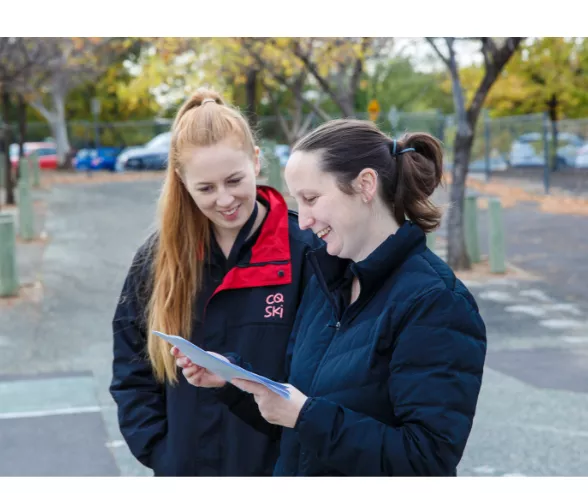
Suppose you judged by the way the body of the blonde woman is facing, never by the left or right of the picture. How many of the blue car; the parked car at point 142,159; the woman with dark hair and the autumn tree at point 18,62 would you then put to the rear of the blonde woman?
3

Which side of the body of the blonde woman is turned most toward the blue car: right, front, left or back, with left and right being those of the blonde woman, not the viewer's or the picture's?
back

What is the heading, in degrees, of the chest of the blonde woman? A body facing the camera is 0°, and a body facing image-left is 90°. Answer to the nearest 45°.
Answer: approximately 0°

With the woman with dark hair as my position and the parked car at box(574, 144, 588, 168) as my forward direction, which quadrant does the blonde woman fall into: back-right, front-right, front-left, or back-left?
front-left

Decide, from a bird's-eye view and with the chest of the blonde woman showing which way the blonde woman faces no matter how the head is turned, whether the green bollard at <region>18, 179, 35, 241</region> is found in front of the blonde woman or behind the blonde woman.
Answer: behind

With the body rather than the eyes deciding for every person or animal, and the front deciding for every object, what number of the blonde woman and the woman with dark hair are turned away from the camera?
0

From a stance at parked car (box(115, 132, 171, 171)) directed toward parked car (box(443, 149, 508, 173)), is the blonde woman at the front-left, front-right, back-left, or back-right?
front-right

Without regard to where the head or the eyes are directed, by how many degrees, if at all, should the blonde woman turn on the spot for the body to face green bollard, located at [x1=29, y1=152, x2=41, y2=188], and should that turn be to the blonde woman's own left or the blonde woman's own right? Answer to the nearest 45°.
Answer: approximately 180°

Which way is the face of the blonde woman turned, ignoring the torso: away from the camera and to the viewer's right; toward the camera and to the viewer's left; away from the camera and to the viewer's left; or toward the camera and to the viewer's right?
toward the camera and to the viewer's right

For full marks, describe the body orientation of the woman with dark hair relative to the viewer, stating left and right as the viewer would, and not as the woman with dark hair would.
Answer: facing the viewer and to the left of the viewer

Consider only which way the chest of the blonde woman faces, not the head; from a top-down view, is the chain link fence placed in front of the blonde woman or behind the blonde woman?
behind

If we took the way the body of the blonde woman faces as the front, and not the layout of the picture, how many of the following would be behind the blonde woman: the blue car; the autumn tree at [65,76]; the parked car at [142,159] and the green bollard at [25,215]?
4
